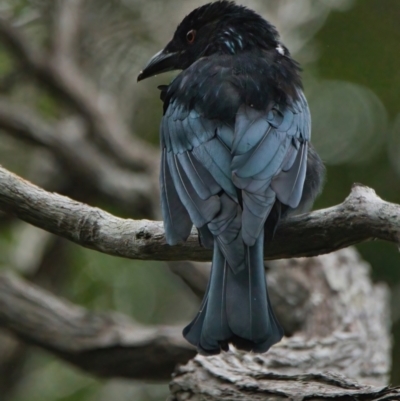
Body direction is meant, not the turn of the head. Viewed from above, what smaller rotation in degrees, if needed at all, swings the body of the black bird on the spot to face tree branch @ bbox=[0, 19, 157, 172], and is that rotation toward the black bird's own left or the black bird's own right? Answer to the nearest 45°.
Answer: approximately 45° to the black bird's own left

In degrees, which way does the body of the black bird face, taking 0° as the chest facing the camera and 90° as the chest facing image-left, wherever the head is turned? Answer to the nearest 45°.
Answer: approximately 180°

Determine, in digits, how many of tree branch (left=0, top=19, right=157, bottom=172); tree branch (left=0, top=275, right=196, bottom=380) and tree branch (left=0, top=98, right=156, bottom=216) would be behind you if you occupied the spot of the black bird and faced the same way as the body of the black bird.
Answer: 0
